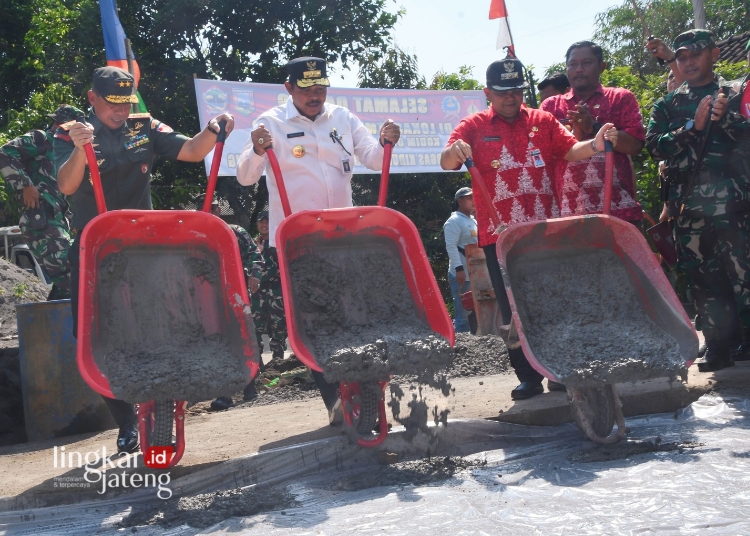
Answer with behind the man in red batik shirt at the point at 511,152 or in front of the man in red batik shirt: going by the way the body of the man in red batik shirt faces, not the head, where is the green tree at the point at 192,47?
behind

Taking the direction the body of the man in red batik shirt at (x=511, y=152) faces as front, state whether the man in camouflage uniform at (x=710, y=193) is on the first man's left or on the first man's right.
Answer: on the first man's left

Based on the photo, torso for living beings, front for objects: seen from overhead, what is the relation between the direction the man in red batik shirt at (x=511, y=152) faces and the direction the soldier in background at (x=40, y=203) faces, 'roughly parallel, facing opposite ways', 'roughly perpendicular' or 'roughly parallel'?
roughly perpendicular

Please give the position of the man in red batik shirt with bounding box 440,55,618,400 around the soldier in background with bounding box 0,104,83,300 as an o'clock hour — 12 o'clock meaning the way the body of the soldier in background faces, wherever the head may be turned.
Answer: The man in red batik shirt is roughly at 12 o'clock from the soldier in background.

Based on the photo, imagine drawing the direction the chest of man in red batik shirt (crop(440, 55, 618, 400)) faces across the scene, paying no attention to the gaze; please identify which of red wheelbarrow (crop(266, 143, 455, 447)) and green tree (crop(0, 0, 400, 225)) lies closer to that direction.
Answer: the red wheelbarrow

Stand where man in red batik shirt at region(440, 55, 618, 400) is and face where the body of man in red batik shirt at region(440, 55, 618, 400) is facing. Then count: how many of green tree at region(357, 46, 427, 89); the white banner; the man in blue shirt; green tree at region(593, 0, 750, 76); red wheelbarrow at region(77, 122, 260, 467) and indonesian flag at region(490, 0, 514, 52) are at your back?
5

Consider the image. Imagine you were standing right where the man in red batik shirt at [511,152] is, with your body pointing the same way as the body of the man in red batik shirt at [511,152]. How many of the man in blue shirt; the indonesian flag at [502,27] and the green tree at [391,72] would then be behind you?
3

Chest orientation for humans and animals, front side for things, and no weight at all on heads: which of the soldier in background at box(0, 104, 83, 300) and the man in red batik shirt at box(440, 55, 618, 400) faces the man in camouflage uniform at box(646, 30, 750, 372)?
the soldier in background

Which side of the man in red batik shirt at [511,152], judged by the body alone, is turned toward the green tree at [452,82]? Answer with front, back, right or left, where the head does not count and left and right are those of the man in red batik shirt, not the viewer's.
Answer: back

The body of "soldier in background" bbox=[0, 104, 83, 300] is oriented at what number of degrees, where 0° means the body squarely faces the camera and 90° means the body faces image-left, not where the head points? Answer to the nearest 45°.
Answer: approximately 315°

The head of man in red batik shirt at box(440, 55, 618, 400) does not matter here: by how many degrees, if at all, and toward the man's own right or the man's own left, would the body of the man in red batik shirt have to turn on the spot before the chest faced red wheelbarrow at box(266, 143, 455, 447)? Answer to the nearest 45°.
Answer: approximately 45° to the man's own right

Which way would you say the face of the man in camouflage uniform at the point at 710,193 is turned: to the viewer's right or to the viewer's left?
to the viewer's left
